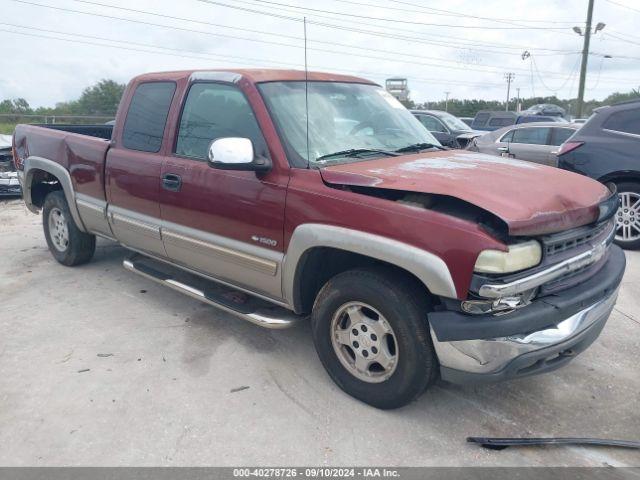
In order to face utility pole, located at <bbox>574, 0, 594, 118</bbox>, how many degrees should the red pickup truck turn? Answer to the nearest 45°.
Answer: approximately 90° to its left

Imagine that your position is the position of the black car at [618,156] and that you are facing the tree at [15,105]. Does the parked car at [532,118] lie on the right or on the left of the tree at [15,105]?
right

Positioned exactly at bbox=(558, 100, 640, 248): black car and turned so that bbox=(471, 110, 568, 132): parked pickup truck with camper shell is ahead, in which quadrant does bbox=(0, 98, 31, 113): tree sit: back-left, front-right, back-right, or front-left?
front-left

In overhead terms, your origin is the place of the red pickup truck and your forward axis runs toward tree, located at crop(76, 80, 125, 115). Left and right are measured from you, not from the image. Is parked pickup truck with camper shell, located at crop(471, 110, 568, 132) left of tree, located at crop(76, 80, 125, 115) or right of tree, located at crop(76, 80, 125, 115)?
right

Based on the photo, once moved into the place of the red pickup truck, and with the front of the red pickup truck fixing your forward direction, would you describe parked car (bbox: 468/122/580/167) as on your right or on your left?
on your left

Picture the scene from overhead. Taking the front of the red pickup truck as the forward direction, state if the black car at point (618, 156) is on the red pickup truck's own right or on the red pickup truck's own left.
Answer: on the red pickup truck's own left

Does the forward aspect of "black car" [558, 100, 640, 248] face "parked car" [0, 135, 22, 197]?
no

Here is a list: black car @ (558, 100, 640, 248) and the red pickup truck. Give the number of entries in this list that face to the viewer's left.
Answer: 0

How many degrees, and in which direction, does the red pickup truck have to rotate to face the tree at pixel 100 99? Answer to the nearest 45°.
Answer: approximately 180°

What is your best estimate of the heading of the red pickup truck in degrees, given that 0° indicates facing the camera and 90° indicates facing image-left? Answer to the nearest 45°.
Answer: approximately 315°

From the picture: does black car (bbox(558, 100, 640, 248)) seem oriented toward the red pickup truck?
no

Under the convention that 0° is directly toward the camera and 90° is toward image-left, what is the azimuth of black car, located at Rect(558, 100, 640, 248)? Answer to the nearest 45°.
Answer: approximately 270°

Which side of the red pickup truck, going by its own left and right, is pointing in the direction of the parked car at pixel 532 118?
left

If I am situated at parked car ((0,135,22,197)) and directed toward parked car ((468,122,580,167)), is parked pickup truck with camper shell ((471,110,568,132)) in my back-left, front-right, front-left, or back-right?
front-left
